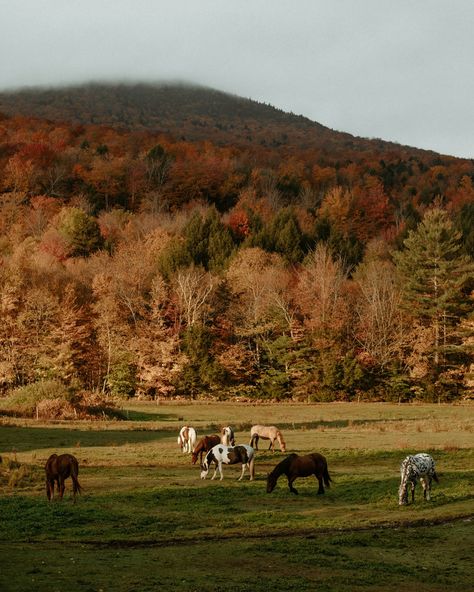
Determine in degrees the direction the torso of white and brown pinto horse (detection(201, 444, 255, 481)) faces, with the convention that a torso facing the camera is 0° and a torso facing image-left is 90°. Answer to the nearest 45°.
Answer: approximately 90°

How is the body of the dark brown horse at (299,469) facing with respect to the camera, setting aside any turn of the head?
to the viewer's left

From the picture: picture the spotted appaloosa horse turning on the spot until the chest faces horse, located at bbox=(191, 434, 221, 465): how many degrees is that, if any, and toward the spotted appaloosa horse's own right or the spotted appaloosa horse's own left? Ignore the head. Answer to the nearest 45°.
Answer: approximately 90° to the spotted appaloosa horse's own right

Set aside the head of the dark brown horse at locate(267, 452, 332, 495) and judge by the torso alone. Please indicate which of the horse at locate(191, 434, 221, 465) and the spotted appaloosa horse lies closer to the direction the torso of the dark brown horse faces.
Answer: the horse

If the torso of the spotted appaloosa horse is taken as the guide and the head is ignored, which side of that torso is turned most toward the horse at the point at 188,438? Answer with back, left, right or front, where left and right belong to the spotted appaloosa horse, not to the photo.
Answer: right

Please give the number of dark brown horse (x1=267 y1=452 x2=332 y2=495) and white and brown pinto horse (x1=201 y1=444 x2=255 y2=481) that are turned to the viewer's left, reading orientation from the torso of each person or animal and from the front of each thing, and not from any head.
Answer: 2
